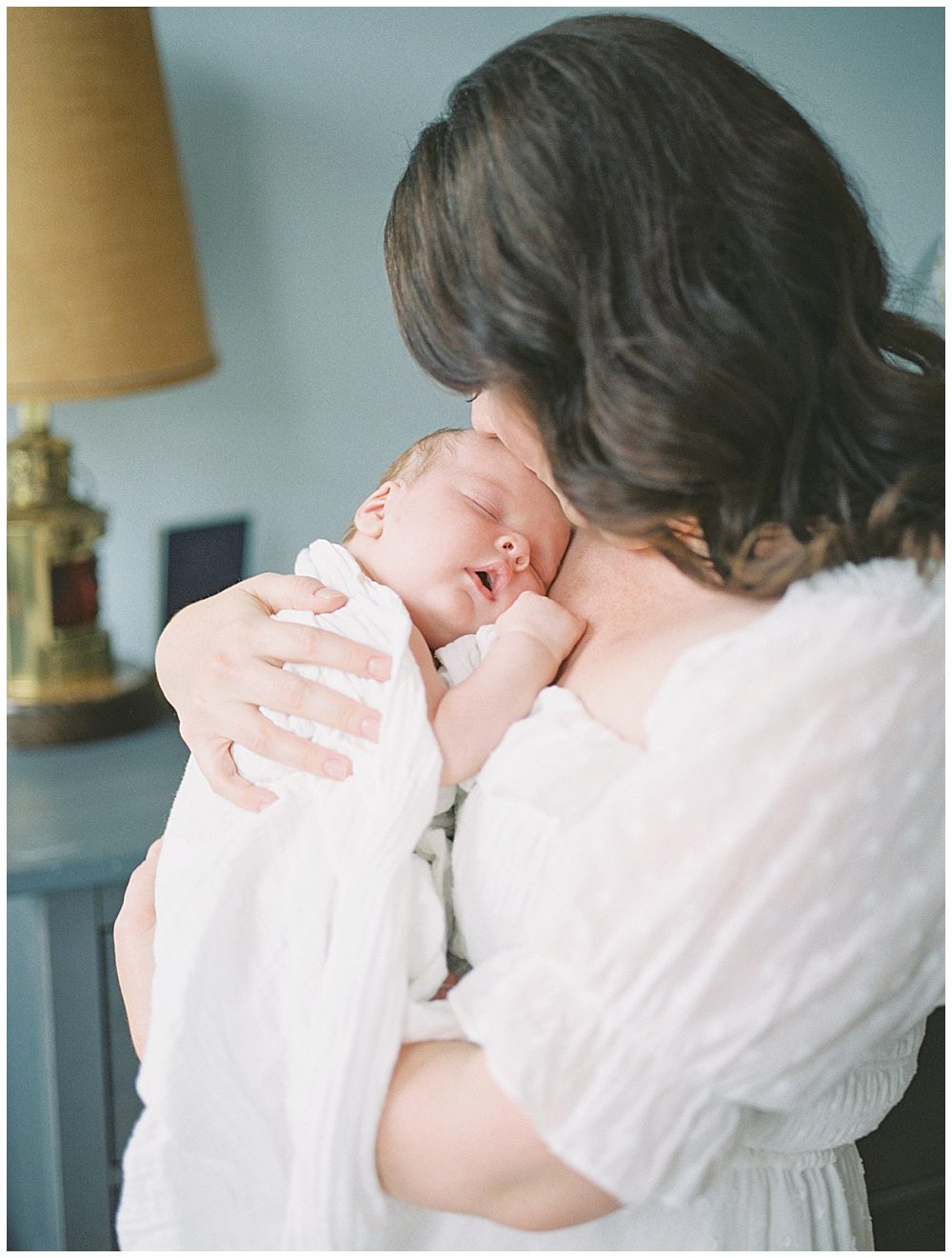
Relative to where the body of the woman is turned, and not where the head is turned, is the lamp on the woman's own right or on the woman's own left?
on the woman's own right

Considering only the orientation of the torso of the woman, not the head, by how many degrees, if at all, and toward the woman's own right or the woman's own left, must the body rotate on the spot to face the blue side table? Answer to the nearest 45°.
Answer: approximately 45° to the woman's own right

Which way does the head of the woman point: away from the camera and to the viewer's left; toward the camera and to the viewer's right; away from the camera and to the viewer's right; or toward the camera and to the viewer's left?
away from the camera and to the viewer's left

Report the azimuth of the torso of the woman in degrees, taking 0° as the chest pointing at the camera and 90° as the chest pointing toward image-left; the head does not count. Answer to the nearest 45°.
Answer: approximately 90°
